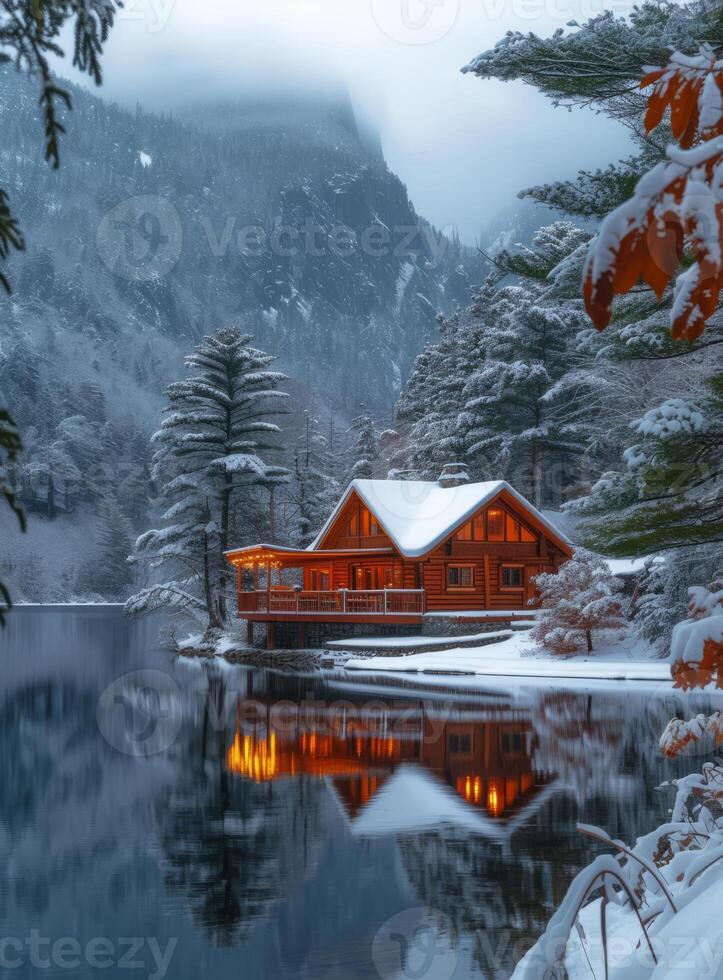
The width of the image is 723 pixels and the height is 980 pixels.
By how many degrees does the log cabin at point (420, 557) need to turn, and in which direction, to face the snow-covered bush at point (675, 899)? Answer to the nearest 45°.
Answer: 0° — it already faces it

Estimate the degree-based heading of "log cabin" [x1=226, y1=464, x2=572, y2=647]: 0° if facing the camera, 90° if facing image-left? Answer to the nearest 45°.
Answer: approximately 0°
